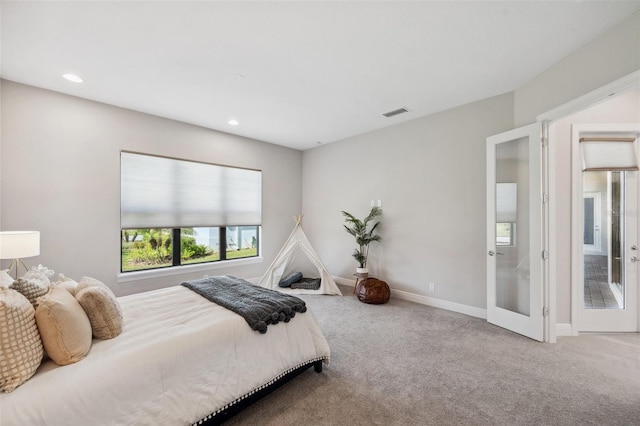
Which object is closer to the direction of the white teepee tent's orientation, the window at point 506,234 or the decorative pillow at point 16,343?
the decorative pillow

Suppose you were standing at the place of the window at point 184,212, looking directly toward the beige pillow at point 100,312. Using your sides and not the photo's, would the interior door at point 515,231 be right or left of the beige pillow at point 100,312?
left

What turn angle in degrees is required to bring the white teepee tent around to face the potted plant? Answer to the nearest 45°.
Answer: approximately 90° to its left

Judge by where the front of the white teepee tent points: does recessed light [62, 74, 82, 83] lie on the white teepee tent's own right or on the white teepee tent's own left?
on the white teepee tent's own right

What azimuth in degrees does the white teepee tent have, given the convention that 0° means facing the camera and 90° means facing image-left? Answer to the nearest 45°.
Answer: approximately 0°

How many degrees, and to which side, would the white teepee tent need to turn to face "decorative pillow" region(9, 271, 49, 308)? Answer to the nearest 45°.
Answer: approximately 45° to its right

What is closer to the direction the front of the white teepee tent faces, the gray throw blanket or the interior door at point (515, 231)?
the gray throw blanket

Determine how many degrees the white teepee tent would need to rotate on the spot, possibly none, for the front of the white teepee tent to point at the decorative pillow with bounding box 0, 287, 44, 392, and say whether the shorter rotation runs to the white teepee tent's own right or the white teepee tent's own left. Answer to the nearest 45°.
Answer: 0° — it already faces it

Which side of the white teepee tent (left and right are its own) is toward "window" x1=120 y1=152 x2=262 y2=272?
right

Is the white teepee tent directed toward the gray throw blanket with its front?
yes
